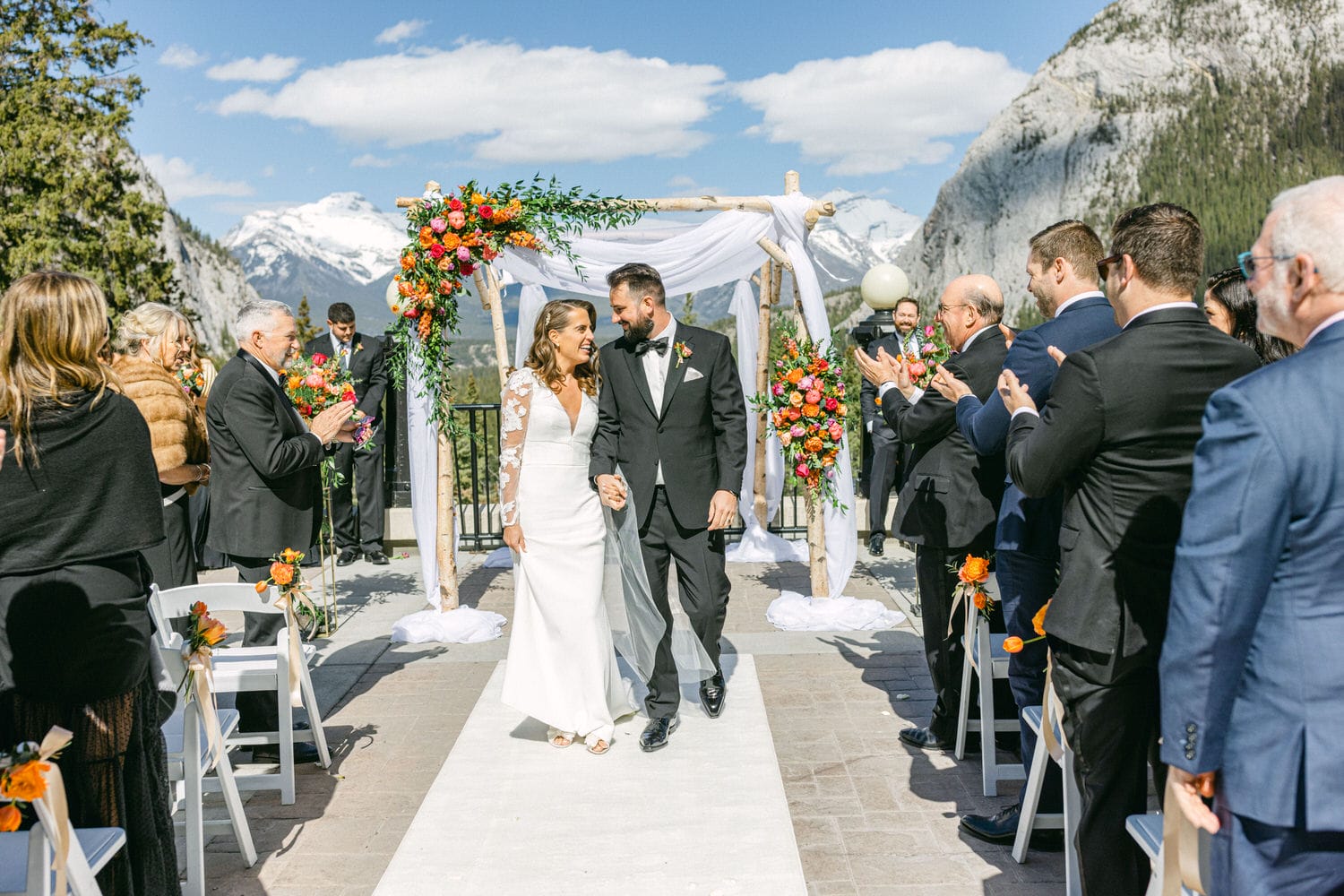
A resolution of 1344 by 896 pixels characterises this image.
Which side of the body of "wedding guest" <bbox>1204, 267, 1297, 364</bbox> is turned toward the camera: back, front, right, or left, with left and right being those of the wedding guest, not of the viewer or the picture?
left

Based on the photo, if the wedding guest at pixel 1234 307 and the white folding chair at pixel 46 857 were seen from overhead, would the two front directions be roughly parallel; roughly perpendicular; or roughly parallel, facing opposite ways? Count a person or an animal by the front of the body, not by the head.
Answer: roughly perpendicular

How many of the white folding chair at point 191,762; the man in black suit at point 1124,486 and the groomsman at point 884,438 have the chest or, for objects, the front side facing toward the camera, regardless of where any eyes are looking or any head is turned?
1

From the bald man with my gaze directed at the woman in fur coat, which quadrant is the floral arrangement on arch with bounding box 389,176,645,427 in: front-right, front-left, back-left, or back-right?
front-right

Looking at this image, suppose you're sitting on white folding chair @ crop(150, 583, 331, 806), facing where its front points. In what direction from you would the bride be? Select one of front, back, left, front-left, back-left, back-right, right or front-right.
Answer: front-right

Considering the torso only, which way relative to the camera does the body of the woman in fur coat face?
to the viewer's right

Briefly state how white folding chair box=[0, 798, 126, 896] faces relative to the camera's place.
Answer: facing away from the viewer and to the right of the viewer

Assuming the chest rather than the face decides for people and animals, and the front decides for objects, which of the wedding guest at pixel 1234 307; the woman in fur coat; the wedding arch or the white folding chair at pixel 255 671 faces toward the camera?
the wedding arch

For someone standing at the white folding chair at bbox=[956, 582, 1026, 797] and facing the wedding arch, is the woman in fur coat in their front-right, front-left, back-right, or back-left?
front-left

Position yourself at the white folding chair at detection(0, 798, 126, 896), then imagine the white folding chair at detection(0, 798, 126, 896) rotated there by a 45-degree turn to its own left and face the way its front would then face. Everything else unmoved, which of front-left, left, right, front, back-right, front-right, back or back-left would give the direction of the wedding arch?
front-right

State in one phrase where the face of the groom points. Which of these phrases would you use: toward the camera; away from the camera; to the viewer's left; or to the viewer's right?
to the viewer's left

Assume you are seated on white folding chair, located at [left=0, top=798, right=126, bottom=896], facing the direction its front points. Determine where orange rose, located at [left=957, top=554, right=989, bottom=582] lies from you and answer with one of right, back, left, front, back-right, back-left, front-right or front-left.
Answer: front-right

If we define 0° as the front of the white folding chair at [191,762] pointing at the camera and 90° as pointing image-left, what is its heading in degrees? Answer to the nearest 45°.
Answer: approximately 225°

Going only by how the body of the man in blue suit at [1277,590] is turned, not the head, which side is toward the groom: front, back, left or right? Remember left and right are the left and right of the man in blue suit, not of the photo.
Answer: front

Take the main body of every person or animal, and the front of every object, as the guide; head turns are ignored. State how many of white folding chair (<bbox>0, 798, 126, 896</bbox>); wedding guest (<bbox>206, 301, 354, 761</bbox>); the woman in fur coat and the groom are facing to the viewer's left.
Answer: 0

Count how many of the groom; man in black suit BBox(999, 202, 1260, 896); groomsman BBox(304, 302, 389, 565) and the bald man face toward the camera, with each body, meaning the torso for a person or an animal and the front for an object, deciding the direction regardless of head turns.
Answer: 2

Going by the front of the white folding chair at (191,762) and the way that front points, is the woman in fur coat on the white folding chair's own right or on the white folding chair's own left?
on the white folding chair's own left

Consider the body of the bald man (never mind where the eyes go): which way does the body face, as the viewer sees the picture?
to the viewer's left
